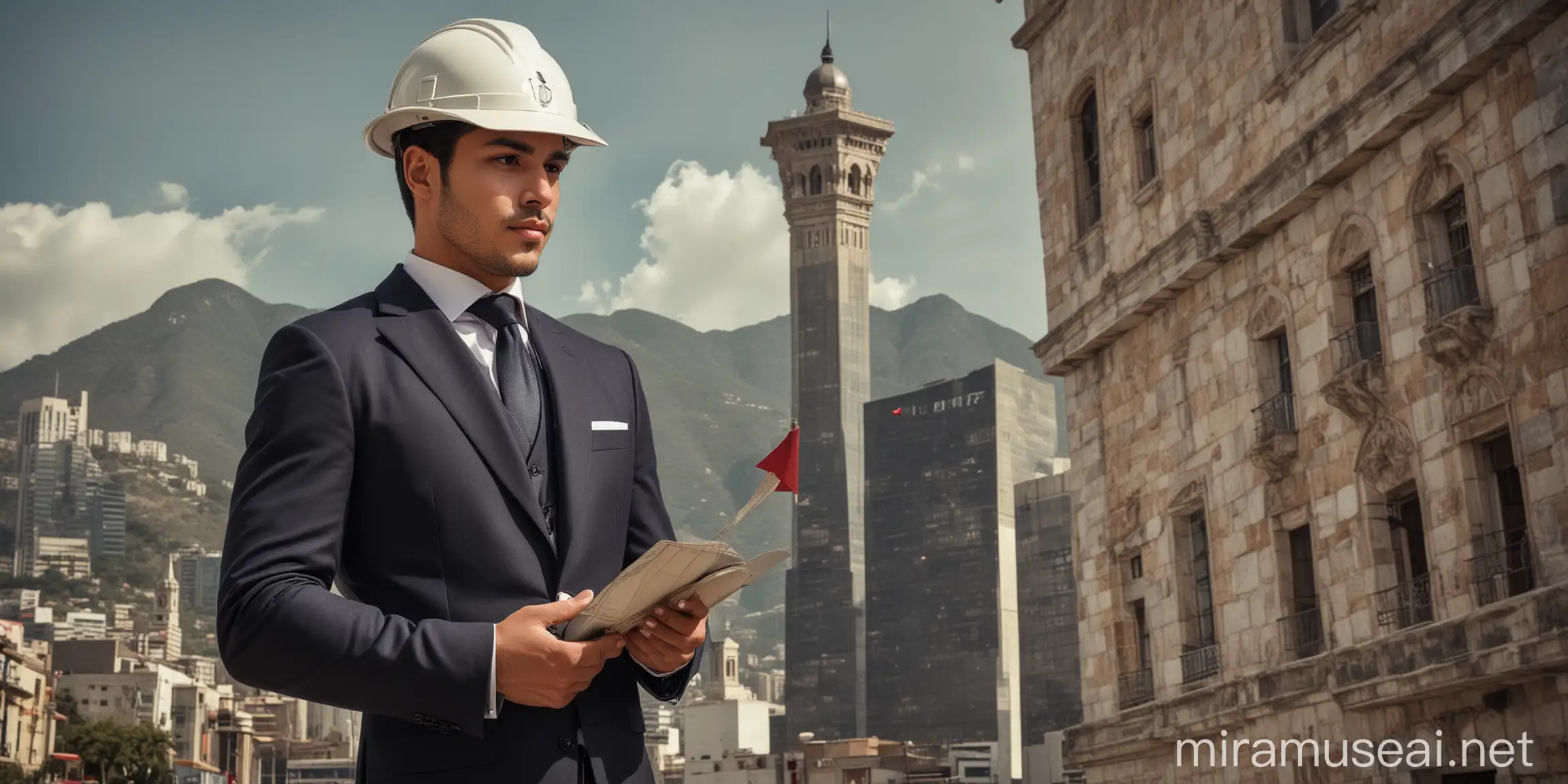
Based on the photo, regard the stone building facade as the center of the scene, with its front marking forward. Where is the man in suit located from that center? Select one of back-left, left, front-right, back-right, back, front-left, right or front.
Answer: front-left

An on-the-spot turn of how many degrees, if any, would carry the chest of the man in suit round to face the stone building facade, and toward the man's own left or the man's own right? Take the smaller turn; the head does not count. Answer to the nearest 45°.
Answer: approximately 90° to the man's own left

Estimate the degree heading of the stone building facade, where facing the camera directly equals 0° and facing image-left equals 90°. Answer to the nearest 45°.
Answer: approximately 45°

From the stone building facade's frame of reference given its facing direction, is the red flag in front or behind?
in front

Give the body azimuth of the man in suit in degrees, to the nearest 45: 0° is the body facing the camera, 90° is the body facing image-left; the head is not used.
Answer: approximately 315°

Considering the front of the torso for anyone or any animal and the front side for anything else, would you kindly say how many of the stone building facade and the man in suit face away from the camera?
0

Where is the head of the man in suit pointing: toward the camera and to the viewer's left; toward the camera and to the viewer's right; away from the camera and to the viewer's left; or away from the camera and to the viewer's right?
toward the camera and to the viewer's right
